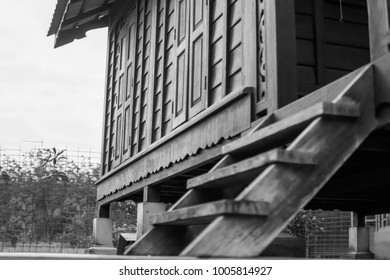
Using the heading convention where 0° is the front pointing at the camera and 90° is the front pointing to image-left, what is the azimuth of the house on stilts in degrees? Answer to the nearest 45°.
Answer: approximately 45°

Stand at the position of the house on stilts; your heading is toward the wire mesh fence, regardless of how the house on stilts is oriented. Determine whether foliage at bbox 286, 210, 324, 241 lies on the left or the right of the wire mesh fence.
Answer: right

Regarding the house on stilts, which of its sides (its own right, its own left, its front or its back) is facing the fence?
right

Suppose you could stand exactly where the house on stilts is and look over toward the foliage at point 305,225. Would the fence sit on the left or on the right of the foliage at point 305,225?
left

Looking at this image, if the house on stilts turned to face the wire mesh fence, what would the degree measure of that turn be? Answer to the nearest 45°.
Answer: approximately 90° to its right

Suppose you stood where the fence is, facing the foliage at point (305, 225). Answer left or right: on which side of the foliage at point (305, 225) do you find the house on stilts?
right

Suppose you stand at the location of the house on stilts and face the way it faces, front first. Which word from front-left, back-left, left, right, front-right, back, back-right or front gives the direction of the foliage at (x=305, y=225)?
back-right

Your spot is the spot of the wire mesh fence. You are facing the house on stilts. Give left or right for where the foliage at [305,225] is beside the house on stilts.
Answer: left
